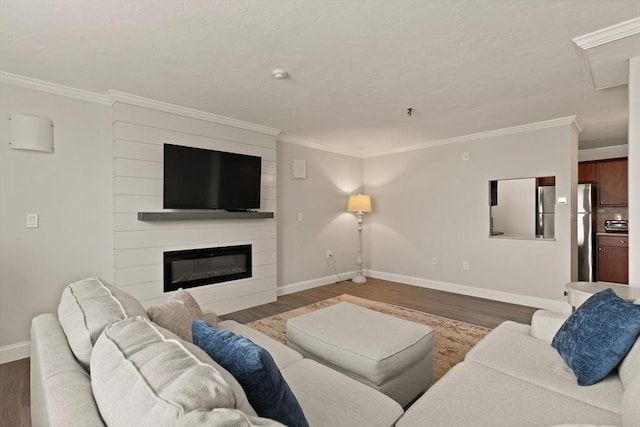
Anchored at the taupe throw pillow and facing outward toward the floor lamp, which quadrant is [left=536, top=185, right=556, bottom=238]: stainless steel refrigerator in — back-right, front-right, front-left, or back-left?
front-right

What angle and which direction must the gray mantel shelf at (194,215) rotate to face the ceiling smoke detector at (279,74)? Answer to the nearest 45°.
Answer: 0° — it already faces it

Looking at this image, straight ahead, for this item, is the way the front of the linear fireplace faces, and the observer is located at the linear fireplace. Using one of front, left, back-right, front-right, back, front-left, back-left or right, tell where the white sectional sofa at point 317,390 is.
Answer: front-right

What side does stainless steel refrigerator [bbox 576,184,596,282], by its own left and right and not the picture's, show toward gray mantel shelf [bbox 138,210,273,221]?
front

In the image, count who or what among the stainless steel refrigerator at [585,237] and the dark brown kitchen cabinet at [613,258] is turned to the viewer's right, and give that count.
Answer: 0

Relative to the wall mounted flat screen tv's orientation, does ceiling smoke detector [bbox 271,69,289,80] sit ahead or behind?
ahead

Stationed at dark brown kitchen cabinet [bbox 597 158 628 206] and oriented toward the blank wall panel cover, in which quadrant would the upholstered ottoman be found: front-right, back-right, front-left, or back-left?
front-left

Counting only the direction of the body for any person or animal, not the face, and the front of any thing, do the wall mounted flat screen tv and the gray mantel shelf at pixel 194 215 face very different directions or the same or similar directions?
same or similar directions

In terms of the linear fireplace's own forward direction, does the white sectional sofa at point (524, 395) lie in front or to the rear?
in front

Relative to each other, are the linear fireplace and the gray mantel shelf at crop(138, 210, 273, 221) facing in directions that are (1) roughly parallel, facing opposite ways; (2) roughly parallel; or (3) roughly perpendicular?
roughly parallel

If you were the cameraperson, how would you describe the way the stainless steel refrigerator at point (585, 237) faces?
facing the viewer and to the left of the viewer
